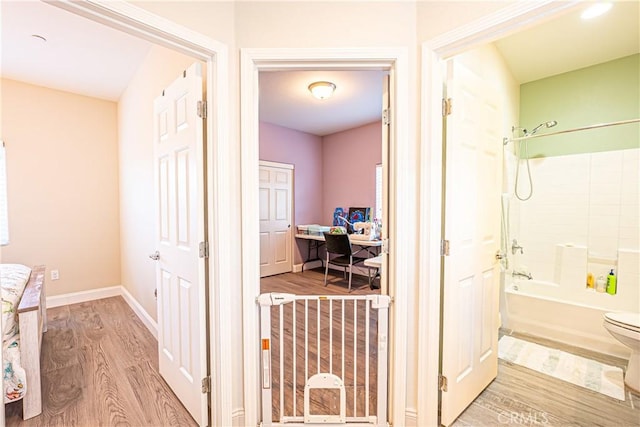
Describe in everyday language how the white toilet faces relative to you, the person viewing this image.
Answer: facing to the left of the viewer

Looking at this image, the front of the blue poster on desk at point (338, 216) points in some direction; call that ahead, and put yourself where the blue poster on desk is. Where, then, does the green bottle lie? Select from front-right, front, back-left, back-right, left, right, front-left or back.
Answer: front-left

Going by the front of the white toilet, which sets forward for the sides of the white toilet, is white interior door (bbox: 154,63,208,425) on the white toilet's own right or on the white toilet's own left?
on the white toilet's own left

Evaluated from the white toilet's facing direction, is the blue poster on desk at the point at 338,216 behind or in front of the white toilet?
in front

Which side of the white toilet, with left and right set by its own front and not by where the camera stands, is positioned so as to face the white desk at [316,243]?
front

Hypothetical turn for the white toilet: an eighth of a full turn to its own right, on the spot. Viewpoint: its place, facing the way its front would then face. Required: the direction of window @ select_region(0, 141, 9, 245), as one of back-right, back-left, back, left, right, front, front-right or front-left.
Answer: left

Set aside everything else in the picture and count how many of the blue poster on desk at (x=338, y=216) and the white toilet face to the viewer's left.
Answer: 1

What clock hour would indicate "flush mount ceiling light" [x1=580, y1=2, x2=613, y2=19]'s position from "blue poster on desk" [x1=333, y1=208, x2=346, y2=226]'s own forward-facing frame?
The flush mount ceiling light is roughly at 11 o'clock from the blue poster on desk.

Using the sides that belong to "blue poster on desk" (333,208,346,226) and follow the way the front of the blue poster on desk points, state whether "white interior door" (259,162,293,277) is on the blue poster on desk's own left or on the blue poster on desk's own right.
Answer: on the blue poster on desk's own right

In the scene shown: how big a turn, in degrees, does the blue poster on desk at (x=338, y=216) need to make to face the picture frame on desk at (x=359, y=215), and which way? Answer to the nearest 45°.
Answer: approximately 45° to its left

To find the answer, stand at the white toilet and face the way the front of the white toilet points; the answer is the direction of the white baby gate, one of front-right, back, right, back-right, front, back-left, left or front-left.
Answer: front-left

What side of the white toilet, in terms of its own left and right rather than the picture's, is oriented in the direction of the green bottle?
right

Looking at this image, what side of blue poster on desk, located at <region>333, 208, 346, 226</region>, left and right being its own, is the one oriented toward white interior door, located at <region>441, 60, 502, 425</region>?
front
